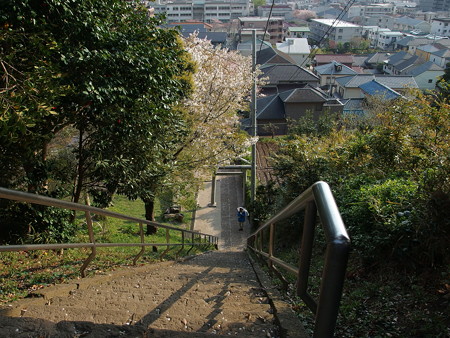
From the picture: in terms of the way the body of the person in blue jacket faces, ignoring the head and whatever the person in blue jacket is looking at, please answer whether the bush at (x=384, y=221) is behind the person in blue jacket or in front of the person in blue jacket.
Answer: behind

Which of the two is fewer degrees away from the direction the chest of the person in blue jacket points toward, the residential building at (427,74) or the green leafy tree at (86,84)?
the residential building

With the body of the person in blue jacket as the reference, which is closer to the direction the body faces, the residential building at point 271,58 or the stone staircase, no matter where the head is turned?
the residential building

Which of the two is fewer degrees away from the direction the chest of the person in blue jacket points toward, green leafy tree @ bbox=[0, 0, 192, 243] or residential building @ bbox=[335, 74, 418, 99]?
the residential building

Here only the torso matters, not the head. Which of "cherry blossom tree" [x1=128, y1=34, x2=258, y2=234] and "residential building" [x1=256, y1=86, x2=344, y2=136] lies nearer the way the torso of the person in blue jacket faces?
the residential building
